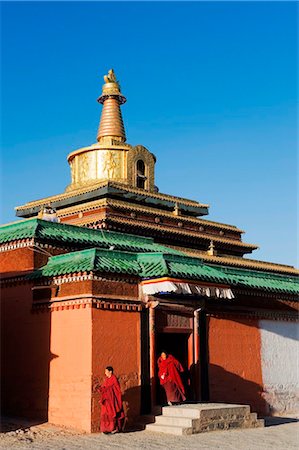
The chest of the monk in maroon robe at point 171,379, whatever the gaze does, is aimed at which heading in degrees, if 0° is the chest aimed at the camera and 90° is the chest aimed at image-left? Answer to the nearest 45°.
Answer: approximately 45°

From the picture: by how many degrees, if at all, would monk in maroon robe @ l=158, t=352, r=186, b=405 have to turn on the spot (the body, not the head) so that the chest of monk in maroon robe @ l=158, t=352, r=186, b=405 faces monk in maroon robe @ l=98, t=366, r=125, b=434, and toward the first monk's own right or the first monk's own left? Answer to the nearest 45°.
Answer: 0° — they already face them
